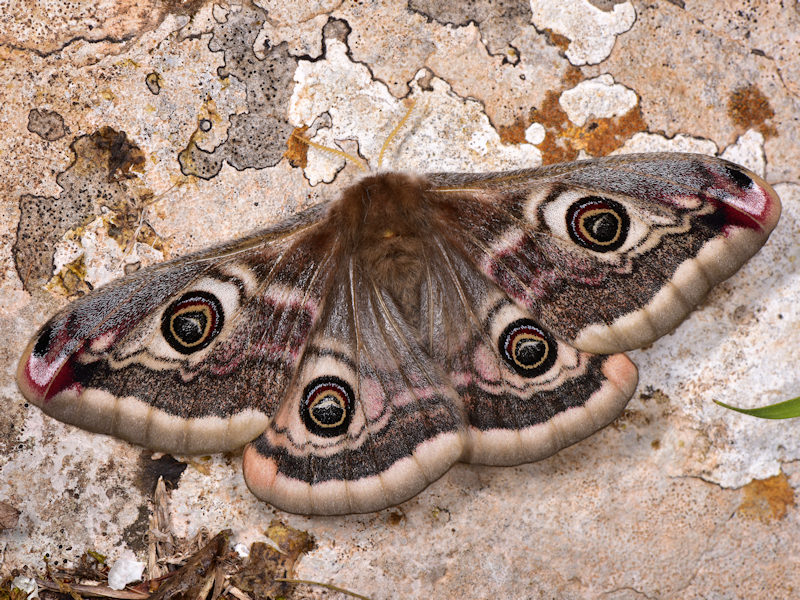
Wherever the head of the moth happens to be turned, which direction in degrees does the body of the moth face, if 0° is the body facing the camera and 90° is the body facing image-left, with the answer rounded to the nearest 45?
approximately 180°
